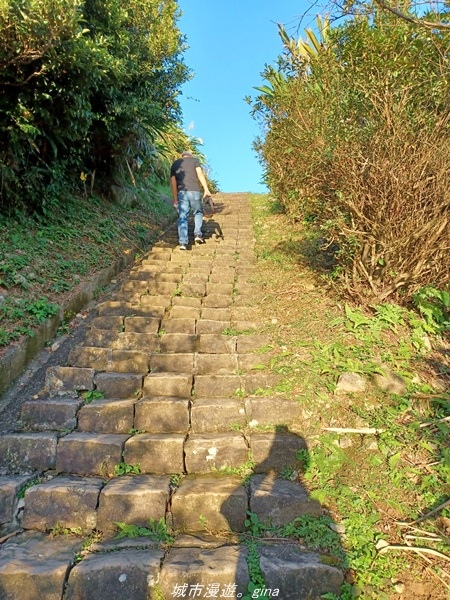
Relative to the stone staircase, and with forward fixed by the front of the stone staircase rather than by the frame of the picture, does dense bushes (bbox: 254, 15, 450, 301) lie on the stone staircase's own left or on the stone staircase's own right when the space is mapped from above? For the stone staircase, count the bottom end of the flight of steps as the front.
on the stone staircase's own left

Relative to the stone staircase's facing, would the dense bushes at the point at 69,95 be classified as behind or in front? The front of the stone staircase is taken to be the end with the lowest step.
behind

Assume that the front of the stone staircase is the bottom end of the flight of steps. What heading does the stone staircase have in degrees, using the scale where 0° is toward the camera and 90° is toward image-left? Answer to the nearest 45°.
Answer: approximately 0°
